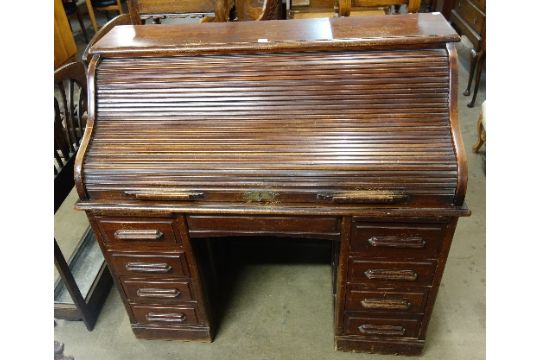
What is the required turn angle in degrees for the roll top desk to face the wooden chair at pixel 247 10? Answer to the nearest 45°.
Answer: approximately 180°

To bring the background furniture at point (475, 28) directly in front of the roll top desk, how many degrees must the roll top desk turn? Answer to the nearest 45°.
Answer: approximately 135° to its left

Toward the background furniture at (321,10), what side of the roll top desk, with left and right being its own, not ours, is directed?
back

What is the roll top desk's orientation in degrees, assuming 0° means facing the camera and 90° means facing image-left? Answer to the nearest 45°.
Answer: approximately 0°

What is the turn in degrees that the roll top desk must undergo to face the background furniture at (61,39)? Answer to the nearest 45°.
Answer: approximately 135° to its right

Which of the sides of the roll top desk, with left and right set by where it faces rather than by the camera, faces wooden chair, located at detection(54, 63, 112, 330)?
right

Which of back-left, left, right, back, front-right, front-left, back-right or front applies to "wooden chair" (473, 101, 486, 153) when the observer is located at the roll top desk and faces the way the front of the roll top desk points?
back-left
